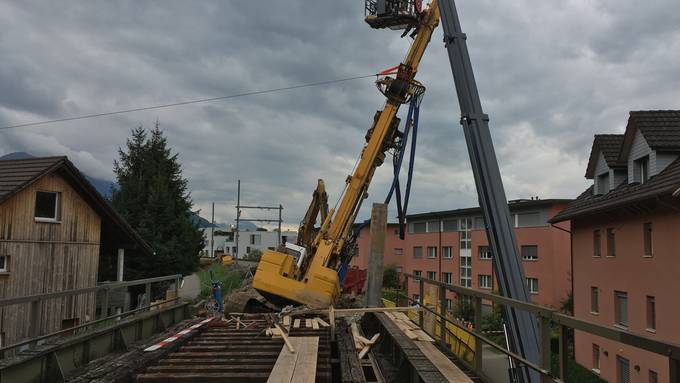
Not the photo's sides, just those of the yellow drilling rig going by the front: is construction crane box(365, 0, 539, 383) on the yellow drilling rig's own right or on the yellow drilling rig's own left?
on the yellow drilling rig's own right

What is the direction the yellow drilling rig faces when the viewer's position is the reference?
facing away from the viewer and to the right of the viewer

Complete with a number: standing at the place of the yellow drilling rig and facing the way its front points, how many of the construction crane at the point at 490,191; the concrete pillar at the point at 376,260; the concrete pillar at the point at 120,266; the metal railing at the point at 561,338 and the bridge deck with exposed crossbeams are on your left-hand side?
1

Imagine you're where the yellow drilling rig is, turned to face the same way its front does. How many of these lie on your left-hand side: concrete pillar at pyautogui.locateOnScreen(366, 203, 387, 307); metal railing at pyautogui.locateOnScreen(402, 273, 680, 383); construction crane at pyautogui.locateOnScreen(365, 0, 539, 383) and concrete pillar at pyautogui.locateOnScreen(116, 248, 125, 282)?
1

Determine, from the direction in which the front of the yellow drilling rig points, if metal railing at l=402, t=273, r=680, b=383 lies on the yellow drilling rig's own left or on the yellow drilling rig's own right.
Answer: on the yellow drilling rig's own right

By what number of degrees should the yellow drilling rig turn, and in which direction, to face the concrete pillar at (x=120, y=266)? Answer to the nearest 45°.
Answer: approximately 90° to its left

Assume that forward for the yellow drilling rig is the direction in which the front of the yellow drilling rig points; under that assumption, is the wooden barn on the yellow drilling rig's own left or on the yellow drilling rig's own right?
on the yellow drilling rig's own left

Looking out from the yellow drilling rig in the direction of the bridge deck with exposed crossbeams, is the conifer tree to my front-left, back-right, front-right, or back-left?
back-right

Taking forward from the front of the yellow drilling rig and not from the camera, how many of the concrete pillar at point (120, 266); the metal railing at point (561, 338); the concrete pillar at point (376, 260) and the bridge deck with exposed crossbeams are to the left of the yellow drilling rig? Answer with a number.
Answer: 1

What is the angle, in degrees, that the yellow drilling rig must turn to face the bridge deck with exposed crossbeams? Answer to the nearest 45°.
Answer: approximately 135° to its right

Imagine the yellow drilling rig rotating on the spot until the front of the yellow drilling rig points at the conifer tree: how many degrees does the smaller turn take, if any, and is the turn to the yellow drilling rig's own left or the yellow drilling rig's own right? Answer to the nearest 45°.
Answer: approximately 90° to the yellow drilling rig's own left
